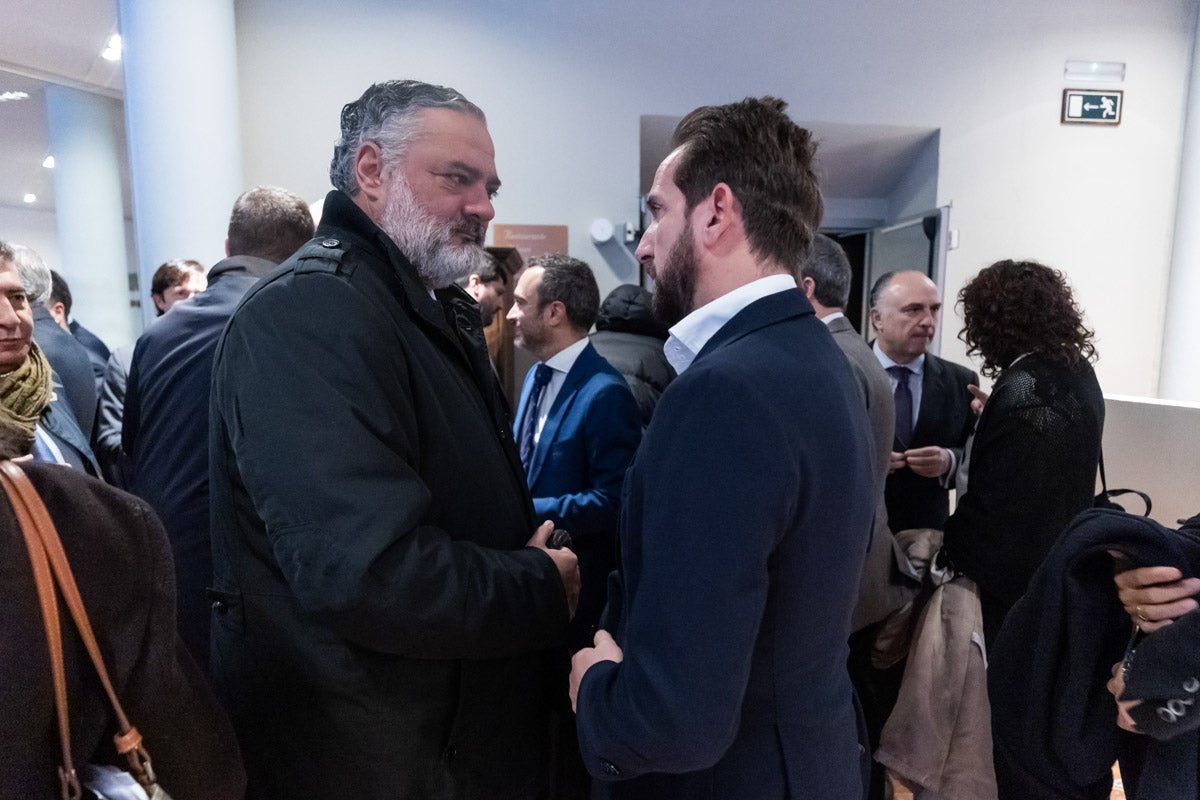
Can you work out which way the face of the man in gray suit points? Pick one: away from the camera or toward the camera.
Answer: away from the camera

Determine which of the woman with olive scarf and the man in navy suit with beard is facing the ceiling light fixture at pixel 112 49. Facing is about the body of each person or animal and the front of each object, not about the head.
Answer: the man in navy suit with beard

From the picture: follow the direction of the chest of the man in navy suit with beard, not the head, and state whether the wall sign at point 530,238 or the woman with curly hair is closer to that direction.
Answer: the wall sign

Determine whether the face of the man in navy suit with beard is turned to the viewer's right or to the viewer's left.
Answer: to the viewer's left

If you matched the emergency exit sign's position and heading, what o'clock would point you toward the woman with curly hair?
The woman with curly hair is roughly at 12 o'clock from the emergency exit sign.

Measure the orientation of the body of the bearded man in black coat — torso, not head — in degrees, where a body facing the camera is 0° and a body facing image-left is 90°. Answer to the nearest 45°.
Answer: approximately 270°

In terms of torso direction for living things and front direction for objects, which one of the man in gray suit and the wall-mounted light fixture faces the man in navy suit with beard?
the wall-mounted light fixture

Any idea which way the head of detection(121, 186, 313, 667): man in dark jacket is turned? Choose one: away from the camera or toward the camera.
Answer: away from the camera

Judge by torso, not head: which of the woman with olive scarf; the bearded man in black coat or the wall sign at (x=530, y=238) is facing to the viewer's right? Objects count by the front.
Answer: the bearded man in black coat

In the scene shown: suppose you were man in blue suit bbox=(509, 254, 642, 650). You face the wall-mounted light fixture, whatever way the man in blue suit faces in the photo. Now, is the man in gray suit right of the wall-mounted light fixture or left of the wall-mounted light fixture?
right

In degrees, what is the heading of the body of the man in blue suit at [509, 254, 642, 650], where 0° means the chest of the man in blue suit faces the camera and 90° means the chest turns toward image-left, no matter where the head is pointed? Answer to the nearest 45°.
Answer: approximately 45°

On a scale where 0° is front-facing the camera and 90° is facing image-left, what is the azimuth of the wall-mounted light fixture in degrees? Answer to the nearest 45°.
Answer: approximately 0°

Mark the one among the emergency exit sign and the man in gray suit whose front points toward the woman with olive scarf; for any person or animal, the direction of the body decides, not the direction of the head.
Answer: the emergency exit sign
